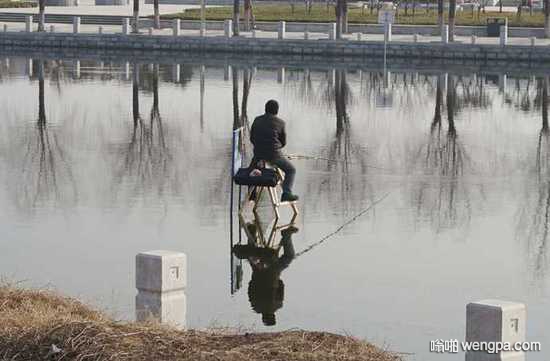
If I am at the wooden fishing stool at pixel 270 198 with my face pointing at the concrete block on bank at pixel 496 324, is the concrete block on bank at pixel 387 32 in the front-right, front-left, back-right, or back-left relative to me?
back-left

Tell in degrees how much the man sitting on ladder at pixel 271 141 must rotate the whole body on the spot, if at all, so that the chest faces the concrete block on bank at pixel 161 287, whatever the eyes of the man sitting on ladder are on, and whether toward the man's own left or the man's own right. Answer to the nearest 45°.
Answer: approximately 135° to the man's own right

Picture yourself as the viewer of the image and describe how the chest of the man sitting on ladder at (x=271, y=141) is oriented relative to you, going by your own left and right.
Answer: facing away from the viewer and to the right of the viewer

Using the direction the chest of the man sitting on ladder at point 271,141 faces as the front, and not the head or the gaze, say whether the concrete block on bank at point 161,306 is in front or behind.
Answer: behind

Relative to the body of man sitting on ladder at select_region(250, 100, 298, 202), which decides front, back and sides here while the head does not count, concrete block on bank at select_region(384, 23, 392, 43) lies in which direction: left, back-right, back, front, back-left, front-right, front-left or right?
front-left

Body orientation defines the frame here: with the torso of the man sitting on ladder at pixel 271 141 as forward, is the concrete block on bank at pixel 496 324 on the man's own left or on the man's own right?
on the man's own right
